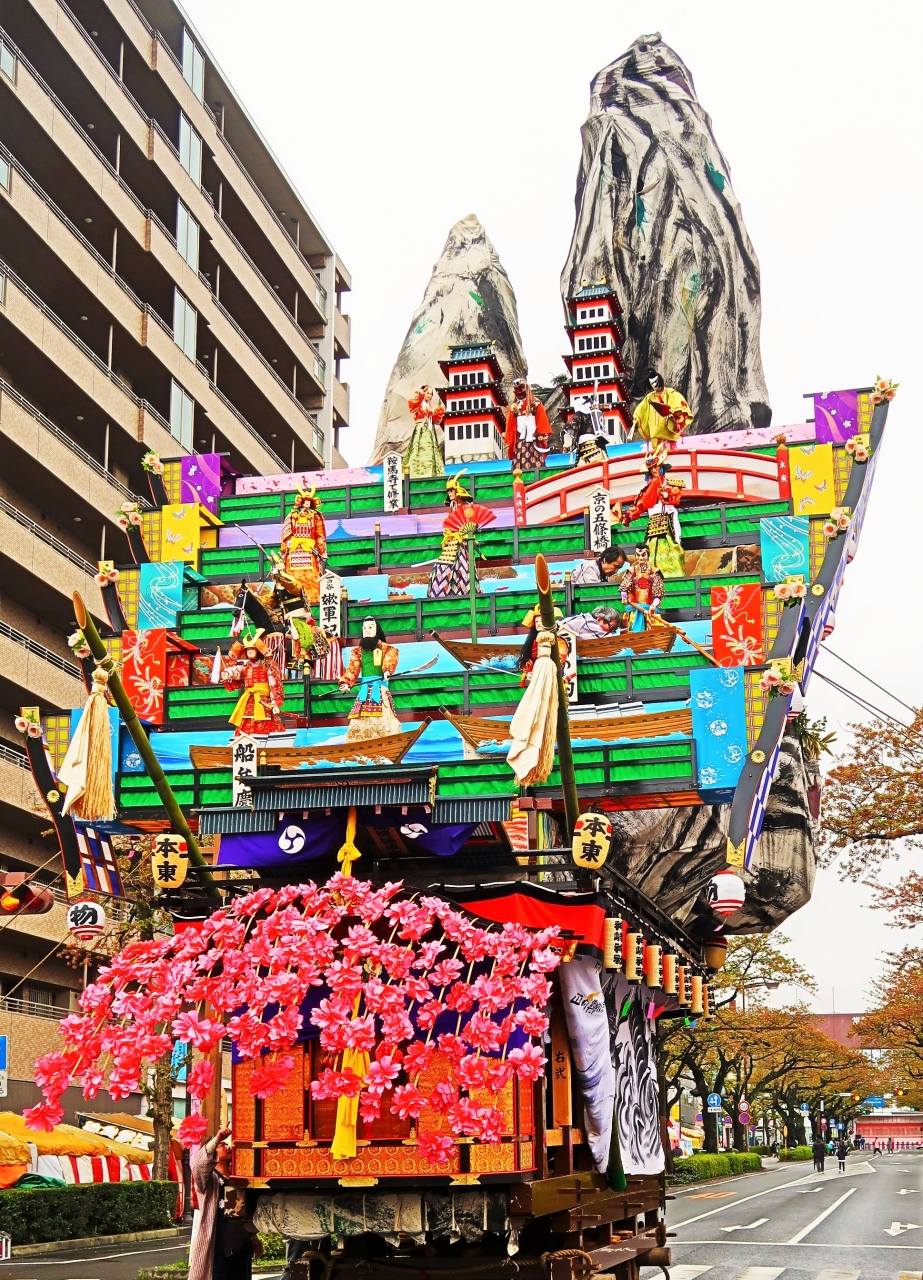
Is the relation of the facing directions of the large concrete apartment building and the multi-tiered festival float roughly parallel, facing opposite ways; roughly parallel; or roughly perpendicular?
roughly perpendicular

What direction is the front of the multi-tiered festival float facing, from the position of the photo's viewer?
facing the viewer and to the left of the viewer

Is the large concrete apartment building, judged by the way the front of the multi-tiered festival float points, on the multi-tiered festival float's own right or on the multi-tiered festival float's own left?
on the multi-tiered festival float's own right

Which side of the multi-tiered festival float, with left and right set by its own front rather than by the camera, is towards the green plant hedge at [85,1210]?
right

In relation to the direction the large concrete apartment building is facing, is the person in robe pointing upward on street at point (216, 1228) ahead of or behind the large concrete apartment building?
ahead

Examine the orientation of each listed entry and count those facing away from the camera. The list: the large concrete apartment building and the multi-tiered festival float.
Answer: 0

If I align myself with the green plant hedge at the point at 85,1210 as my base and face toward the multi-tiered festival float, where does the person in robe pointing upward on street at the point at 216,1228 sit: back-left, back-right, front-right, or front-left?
front-right

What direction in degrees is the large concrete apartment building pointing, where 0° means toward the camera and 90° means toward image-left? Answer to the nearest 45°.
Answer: approximately 315°

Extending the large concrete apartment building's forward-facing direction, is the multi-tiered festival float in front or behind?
in front
